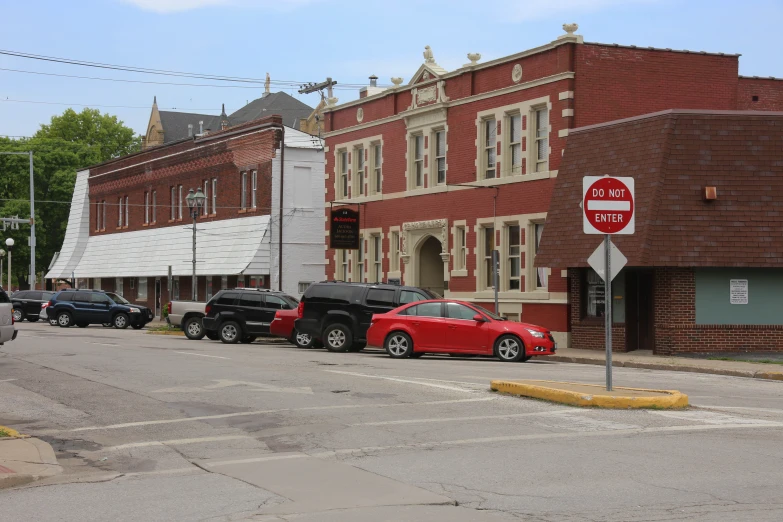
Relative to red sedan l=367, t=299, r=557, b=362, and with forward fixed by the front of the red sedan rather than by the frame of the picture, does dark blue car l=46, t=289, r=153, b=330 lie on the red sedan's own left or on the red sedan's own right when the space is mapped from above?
on the red sedan's own left

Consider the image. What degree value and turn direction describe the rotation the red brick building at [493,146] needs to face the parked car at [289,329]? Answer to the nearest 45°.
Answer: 0° — it already faces it

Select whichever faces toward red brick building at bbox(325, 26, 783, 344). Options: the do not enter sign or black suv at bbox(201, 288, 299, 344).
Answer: the black suv

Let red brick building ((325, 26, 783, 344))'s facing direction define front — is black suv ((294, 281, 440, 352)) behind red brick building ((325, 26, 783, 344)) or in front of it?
in front

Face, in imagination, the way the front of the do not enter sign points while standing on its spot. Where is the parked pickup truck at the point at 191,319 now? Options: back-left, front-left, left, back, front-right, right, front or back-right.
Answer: back-right

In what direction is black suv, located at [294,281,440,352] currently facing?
to the viewer's right

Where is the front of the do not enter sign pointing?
toward the camera

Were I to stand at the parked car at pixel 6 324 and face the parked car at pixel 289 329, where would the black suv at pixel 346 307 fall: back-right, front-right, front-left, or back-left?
front-right

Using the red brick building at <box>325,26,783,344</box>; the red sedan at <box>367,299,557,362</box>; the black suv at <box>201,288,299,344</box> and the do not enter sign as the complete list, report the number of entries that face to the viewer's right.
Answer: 2

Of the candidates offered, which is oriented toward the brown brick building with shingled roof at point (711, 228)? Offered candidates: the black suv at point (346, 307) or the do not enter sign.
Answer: the black suv

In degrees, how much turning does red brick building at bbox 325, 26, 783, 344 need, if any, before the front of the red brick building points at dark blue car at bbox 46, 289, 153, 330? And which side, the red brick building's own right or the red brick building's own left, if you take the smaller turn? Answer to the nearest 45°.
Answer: approximately 90° to the red brick building's own right

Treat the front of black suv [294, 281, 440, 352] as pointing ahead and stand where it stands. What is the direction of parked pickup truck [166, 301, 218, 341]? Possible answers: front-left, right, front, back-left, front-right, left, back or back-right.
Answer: back-left

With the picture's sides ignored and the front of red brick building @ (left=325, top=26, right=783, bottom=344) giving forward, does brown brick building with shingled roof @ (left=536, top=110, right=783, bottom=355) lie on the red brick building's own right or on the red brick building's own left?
on the red brick building's own left

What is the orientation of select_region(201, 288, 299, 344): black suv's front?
to the viewer's right

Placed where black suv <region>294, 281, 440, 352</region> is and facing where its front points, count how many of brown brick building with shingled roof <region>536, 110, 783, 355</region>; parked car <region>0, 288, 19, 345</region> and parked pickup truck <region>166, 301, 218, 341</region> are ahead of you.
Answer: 1

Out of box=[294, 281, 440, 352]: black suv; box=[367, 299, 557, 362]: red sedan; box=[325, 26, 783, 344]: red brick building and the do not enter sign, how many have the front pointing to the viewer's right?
2

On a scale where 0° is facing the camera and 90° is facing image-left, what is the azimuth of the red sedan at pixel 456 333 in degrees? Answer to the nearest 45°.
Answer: approximately 270°

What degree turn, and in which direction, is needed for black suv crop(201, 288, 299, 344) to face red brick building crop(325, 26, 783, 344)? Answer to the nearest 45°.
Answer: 0° — it already faces it

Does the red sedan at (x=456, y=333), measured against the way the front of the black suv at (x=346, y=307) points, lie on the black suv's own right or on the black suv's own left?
on the black suv's own right
